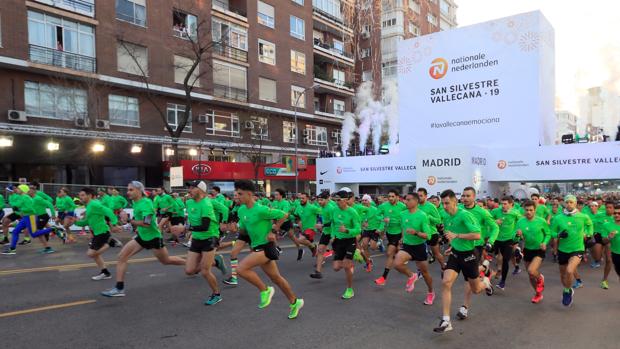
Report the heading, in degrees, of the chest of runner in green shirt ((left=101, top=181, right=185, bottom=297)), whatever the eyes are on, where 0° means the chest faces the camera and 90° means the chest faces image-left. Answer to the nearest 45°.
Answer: approximately 90°

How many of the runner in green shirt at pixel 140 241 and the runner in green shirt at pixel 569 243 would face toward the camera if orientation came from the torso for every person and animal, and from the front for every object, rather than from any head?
1

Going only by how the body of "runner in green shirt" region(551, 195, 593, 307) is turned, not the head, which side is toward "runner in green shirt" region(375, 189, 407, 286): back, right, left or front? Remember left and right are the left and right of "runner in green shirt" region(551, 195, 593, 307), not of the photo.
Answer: right

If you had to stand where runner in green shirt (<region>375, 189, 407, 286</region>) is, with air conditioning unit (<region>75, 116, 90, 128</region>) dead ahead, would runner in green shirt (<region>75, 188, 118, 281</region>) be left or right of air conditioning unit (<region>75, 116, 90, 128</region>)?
left

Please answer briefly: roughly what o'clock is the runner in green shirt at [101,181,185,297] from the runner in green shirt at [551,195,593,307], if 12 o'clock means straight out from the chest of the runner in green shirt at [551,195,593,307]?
the runner in green shirt at [101,181,185,297] is roughly at 2 o'clock from the runner in green shirt at [551,195,593,307].

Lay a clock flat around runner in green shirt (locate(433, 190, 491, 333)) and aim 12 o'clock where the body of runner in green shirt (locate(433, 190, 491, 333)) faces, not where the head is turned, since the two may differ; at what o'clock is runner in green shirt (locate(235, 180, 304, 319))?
runner in green shirt (locate(235, 180, 304, 319)) is roughly at 1 o'clock from runner in green shirt (locate(433, 190, 491, 333)).

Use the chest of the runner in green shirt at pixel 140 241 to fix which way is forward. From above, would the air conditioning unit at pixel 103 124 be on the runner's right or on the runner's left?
on the runner's right

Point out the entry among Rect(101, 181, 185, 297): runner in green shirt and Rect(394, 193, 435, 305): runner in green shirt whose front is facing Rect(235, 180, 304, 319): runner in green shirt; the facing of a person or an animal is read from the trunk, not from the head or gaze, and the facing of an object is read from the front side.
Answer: Rect(394, 193, 435, 305): runner in green shirt

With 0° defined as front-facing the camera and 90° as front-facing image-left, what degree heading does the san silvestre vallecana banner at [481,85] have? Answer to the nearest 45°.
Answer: approximately 45°

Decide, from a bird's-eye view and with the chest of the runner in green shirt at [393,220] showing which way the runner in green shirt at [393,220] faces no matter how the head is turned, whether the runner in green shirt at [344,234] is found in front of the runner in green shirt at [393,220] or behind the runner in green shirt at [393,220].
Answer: in front

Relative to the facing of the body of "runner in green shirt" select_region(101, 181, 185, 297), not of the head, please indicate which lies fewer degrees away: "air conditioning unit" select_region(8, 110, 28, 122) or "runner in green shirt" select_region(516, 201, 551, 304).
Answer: the air conditioning unit
